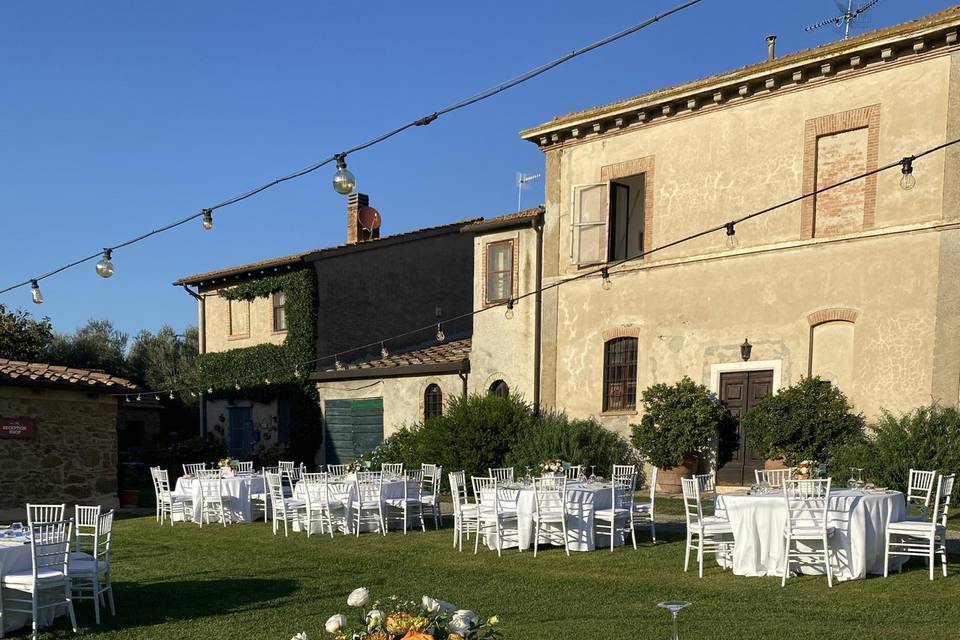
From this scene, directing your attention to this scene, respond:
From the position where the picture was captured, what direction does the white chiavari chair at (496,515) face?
facing away from the viewer and to the right of the viewer

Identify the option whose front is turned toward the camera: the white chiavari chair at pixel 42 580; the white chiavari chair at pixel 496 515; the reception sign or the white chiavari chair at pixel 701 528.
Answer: the reception sign

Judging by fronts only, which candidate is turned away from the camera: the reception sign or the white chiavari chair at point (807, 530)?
the white chiavari chair

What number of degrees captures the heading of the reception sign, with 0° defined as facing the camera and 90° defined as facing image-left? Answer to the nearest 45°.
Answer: approximately 0°

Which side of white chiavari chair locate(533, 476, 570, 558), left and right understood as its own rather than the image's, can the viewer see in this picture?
back

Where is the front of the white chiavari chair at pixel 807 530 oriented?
away from the camera

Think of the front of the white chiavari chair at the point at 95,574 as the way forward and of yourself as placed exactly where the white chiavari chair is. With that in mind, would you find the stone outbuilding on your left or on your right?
on your right

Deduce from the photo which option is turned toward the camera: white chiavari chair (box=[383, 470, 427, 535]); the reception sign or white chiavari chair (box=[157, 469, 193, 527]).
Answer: the reception sign

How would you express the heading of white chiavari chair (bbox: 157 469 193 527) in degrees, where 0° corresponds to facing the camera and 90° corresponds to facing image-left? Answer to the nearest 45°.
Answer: approximately 225°

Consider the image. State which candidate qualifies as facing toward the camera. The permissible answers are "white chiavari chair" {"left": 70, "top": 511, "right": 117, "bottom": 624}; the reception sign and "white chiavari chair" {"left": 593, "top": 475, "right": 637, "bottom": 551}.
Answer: the reception sign

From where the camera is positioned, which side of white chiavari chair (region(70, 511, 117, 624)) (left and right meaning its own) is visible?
left

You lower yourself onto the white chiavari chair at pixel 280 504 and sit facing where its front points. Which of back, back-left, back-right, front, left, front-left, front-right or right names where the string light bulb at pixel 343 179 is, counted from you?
back-right

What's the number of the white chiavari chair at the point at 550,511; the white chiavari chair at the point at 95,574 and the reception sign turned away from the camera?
1
